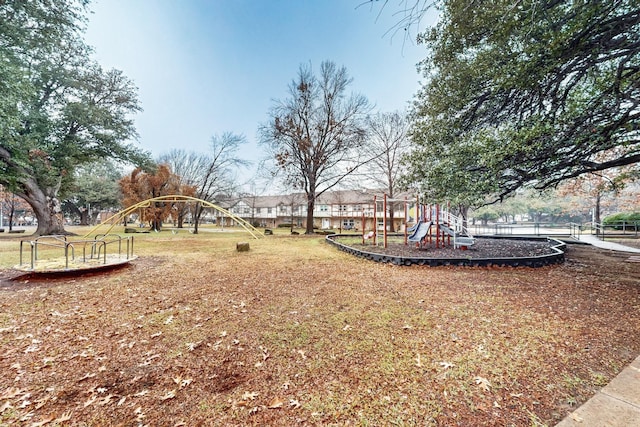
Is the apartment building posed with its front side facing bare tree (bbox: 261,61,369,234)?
yes

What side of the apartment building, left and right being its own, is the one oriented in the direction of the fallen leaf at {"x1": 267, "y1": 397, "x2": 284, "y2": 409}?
front

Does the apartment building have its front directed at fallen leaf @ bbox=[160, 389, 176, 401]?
yes

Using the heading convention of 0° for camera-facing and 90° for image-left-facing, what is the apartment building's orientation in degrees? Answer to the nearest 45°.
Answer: approximately 0°

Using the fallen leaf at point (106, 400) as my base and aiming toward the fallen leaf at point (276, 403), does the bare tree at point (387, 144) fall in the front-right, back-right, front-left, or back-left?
front-left

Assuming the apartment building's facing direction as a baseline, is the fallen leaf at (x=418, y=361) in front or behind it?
in front

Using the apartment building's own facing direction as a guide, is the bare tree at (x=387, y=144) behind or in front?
in front

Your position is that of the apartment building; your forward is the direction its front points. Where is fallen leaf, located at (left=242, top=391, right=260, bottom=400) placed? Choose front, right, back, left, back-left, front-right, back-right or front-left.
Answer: front

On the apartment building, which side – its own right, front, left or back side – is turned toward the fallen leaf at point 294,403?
front

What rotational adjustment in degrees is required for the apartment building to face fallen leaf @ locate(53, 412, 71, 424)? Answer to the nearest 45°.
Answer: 0° — it already faces it

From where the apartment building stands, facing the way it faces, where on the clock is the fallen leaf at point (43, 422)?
The fallen leaf is roughly at 12 o'clock from the apartment building.

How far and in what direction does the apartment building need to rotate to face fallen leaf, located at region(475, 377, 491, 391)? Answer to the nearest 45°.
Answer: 0° — it already faces it

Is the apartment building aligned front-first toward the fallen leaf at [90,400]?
yes

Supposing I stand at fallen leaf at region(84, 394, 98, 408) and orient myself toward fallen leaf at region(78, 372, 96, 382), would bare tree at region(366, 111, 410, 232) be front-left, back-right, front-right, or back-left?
front-right
